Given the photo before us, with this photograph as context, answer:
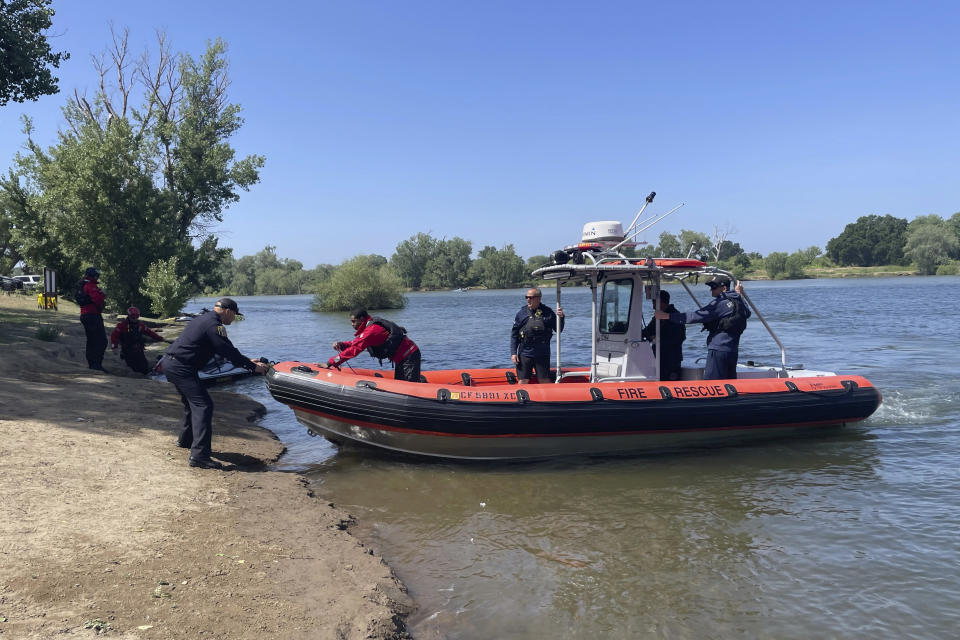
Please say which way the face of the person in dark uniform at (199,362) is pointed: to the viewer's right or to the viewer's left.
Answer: to the viewer's right

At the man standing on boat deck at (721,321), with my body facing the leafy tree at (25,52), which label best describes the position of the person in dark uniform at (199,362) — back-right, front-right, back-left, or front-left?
front-left

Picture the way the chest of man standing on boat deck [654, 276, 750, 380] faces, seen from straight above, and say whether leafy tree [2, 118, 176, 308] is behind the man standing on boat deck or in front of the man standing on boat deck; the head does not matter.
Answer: in front

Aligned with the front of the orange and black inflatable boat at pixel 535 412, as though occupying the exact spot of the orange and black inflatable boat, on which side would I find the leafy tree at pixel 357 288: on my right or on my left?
on my right

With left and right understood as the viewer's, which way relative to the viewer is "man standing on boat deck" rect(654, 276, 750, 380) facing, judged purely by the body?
facing to the left of the viewer

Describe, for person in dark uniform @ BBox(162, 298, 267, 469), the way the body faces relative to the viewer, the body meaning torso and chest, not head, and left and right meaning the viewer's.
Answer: facing to the right of the viewer

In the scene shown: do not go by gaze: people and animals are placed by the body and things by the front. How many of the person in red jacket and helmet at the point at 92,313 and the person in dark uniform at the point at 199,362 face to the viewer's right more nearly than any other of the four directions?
2

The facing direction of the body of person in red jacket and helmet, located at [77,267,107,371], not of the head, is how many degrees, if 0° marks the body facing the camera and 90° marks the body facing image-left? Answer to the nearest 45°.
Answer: approximately 270°

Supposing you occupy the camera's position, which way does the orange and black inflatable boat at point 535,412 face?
facing to the left of the viewer

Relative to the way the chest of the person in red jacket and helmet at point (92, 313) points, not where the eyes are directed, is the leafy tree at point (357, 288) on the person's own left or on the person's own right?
on the person's own left
